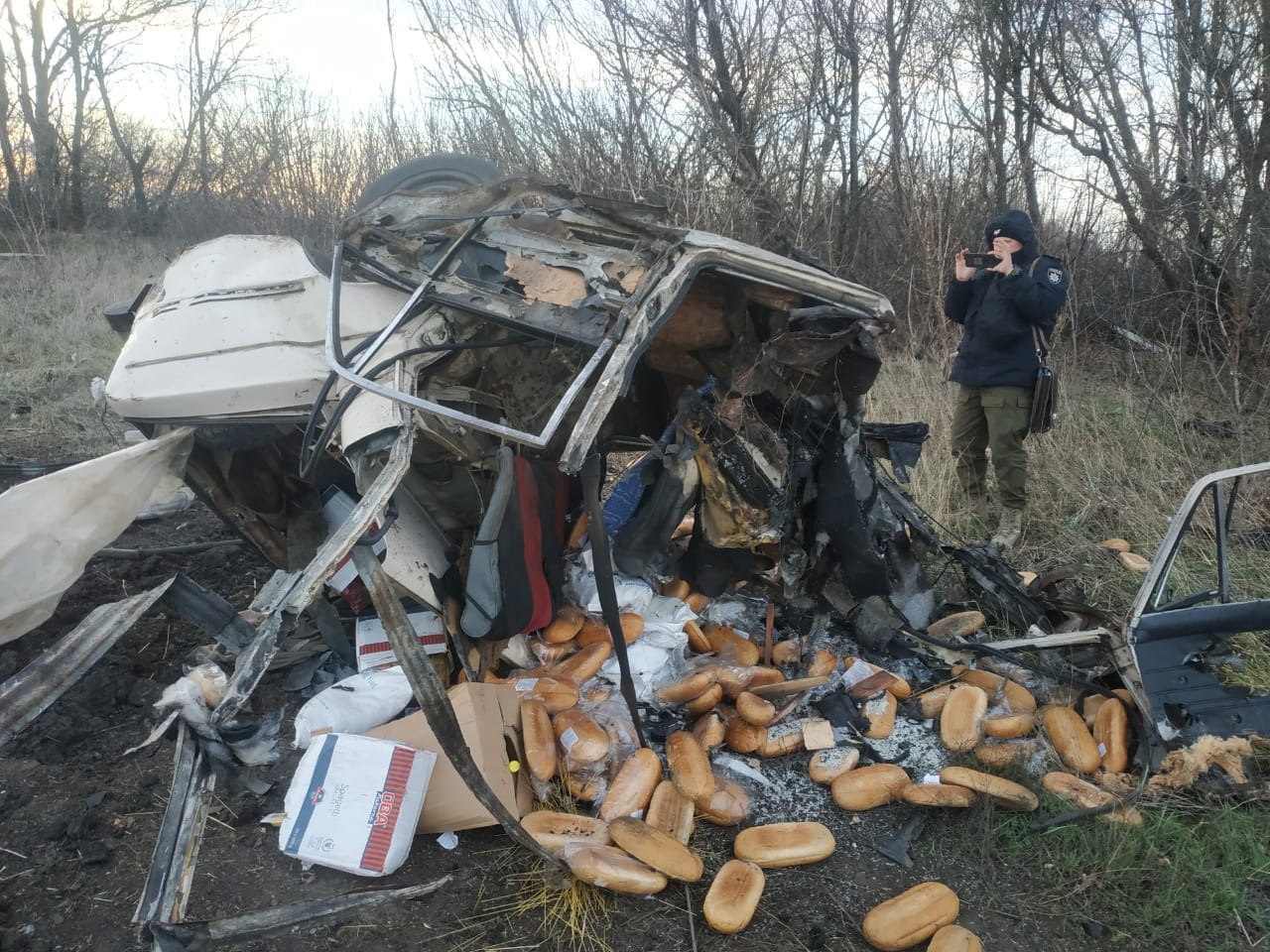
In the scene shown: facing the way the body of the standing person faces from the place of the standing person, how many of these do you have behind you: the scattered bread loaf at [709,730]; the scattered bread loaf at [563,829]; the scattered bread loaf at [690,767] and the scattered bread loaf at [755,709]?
0

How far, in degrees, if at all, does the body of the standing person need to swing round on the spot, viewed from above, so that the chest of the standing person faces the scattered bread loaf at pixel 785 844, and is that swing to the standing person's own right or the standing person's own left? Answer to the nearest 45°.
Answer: approximately 45° to the standing person's own left

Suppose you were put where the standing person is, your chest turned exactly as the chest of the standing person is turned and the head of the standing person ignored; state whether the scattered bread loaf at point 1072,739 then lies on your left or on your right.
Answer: on your left

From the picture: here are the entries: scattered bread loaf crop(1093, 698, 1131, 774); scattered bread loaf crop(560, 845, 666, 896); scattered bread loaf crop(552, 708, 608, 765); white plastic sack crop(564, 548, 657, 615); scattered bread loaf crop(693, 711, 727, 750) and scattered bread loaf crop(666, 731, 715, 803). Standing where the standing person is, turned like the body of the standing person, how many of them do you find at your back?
0

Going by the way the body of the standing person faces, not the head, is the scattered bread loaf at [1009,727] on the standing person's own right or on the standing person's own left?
on the standing person's own left

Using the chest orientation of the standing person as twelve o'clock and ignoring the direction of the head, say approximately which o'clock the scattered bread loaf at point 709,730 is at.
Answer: The scattered bread loaf is roughly at 11 o'clock from the standing person.

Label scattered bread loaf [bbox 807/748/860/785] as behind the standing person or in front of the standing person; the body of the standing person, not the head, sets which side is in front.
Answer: in front

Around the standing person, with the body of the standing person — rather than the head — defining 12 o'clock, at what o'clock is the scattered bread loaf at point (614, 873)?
The scattered bread loaf is roughly at 11 o'clock from the standing person.

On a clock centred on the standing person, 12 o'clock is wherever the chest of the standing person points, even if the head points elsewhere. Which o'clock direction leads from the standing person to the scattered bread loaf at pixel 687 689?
The scattered bread loaf is roughly at 11 o'clock from the standing person.

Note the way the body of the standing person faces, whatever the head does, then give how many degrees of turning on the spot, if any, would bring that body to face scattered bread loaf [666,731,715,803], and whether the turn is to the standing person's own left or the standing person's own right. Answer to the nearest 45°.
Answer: approximately 45° to the standing person's own left

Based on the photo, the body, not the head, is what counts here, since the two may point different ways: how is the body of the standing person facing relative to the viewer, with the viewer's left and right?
facing the viewer and to the left of the viewer

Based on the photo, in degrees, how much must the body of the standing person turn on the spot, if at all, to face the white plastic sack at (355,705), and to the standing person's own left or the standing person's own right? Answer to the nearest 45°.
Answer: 0° — they already face it

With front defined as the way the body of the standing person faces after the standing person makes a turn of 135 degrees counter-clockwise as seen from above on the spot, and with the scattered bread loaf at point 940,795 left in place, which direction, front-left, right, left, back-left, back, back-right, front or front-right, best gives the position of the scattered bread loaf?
right

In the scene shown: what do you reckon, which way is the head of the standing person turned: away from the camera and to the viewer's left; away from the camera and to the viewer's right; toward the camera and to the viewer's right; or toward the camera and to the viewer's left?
toward the camera and to the viewer's left

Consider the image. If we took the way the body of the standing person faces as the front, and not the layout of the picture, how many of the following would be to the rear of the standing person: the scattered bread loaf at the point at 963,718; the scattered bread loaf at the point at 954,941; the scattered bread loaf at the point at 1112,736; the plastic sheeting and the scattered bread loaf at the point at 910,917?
0

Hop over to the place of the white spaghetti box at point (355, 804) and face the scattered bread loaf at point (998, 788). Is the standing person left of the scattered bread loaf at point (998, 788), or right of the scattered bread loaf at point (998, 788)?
left

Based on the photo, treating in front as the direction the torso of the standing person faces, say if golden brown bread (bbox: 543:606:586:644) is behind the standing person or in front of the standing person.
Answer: in front
